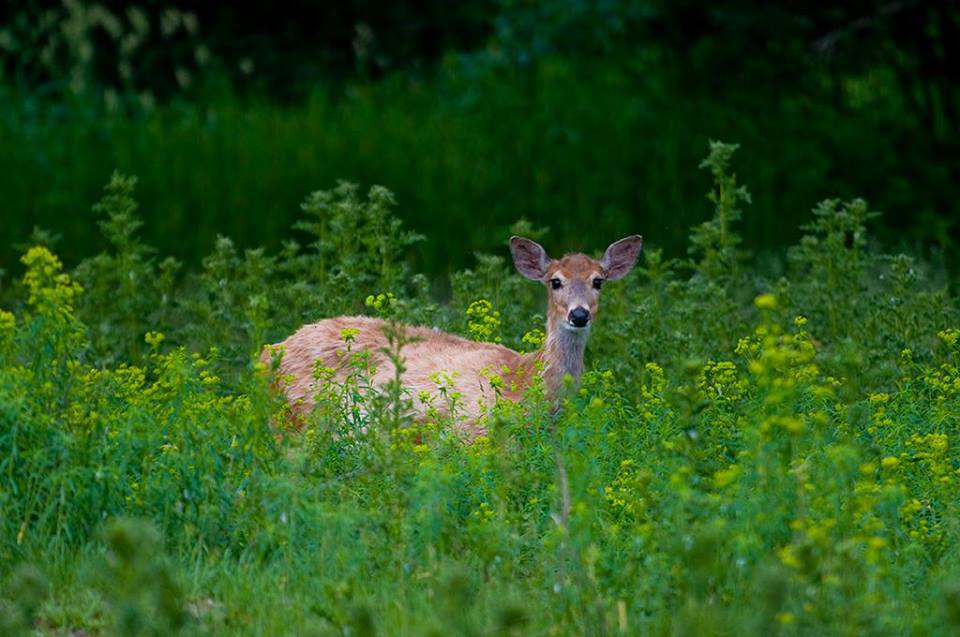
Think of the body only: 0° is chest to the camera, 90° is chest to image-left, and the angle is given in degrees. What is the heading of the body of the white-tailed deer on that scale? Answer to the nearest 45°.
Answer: approximately 270°
